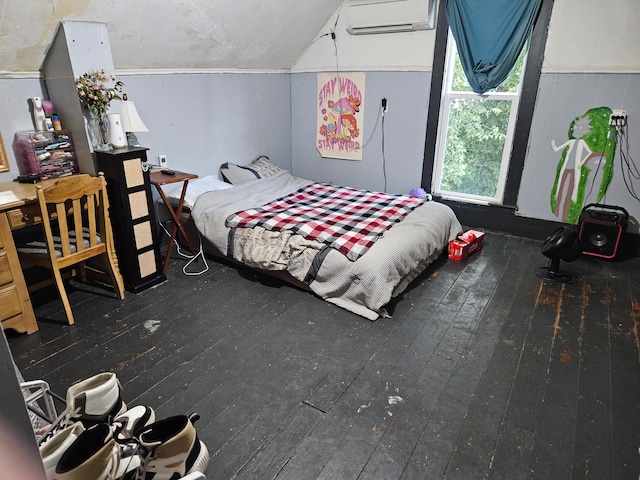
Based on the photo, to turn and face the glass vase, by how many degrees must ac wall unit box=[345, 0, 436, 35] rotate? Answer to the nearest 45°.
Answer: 0° — it already faces it

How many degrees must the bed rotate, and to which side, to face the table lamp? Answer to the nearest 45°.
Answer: approximately 135° to its right

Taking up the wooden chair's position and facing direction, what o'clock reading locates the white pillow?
The white pillow is roughly at 3 o'clock from the wooden chair.

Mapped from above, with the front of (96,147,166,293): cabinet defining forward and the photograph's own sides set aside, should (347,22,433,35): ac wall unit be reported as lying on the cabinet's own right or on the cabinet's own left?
on the cabinet's own left

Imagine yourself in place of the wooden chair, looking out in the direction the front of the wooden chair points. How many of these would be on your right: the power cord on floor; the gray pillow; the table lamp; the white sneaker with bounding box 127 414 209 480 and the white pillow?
4

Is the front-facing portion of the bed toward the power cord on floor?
no

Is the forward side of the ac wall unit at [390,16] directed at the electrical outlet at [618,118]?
no

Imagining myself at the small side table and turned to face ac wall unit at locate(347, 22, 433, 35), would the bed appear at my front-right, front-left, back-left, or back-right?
front-right

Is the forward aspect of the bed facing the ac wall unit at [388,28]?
no

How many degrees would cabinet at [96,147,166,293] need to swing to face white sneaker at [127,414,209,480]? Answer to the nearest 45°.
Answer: approximately 45° to its right

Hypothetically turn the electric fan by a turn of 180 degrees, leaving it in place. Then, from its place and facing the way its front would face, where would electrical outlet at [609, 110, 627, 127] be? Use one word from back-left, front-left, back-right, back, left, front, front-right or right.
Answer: front-left

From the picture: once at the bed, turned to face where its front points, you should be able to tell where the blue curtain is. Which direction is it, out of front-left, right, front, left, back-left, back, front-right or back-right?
left

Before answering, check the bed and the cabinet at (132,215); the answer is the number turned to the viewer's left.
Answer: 0

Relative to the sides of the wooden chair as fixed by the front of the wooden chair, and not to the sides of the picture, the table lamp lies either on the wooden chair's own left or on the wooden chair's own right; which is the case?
on the wooden chair's own right

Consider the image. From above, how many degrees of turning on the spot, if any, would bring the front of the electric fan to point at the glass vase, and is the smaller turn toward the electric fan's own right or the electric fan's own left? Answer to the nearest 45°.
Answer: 0° — it already faces it

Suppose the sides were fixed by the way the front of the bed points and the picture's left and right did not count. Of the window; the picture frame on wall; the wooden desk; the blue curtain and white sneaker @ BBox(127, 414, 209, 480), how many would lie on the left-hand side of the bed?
2

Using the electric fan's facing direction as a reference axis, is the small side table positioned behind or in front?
in front
